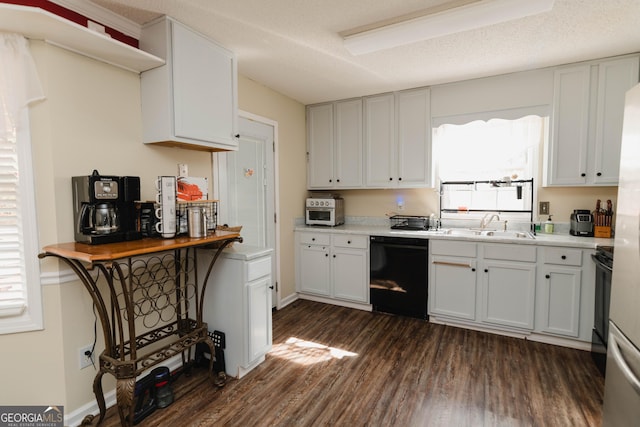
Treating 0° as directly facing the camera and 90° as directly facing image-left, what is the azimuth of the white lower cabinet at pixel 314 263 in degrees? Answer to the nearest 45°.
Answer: approximately 45°

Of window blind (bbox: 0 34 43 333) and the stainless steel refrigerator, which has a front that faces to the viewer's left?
the stainless steel refrigerator

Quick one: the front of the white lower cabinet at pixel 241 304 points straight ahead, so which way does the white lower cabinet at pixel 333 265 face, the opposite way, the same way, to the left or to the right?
to the right

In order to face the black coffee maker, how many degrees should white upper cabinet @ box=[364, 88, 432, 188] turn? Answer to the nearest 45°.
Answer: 0° — it already faces it

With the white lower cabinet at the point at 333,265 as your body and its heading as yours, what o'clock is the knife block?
The knife block is roughly at 8 o'clock from the white lower cabinet.

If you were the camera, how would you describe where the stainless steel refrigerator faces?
facing to the left of the viewer

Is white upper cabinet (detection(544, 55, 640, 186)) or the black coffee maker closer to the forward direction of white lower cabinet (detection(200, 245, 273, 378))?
the white upper cabinet

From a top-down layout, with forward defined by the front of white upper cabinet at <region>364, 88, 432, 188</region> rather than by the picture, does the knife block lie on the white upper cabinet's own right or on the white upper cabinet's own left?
on the white upper cabinet's own left

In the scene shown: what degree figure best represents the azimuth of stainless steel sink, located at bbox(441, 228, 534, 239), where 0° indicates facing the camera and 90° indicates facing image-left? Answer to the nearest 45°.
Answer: approximately 0°
